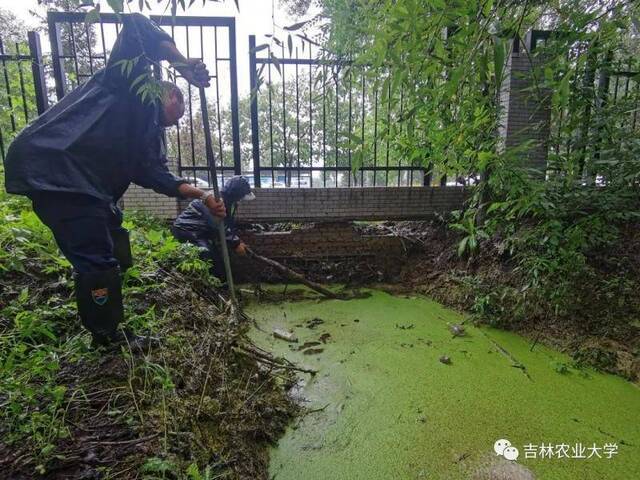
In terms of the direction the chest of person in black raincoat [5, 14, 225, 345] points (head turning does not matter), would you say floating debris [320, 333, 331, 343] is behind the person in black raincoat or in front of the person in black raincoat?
in front

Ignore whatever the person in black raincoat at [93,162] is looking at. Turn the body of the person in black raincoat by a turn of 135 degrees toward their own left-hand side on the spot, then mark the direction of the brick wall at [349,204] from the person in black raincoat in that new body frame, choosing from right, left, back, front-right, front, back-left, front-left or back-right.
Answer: right

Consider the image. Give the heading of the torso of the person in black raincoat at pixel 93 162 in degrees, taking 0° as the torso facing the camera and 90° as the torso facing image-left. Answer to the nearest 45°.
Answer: approximately 270°

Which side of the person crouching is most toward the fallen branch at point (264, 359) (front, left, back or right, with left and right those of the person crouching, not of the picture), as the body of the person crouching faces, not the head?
right

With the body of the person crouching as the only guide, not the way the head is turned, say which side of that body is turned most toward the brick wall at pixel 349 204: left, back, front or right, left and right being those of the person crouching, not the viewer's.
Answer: front

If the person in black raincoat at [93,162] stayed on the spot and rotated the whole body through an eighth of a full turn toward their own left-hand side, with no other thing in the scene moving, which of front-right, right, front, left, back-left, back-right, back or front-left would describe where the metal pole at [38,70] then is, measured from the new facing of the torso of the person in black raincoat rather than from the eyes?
front-left

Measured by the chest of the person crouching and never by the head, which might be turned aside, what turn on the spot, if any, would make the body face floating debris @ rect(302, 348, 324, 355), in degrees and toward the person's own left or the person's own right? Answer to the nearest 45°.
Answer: approximately 45° to the person's own right

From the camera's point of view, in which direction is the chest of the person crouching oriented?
to the viewer's right

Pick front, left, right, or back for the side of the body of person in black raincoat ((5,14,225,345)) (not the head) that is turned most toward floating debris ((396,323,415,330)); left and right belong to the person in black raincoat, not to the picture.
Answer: front

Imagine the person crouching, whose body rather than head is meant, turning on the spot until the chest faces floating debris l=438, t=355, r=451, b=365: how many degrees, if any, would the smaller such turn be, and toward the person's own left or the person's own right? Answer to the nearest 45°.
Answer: approximately 45° to the person's own right
